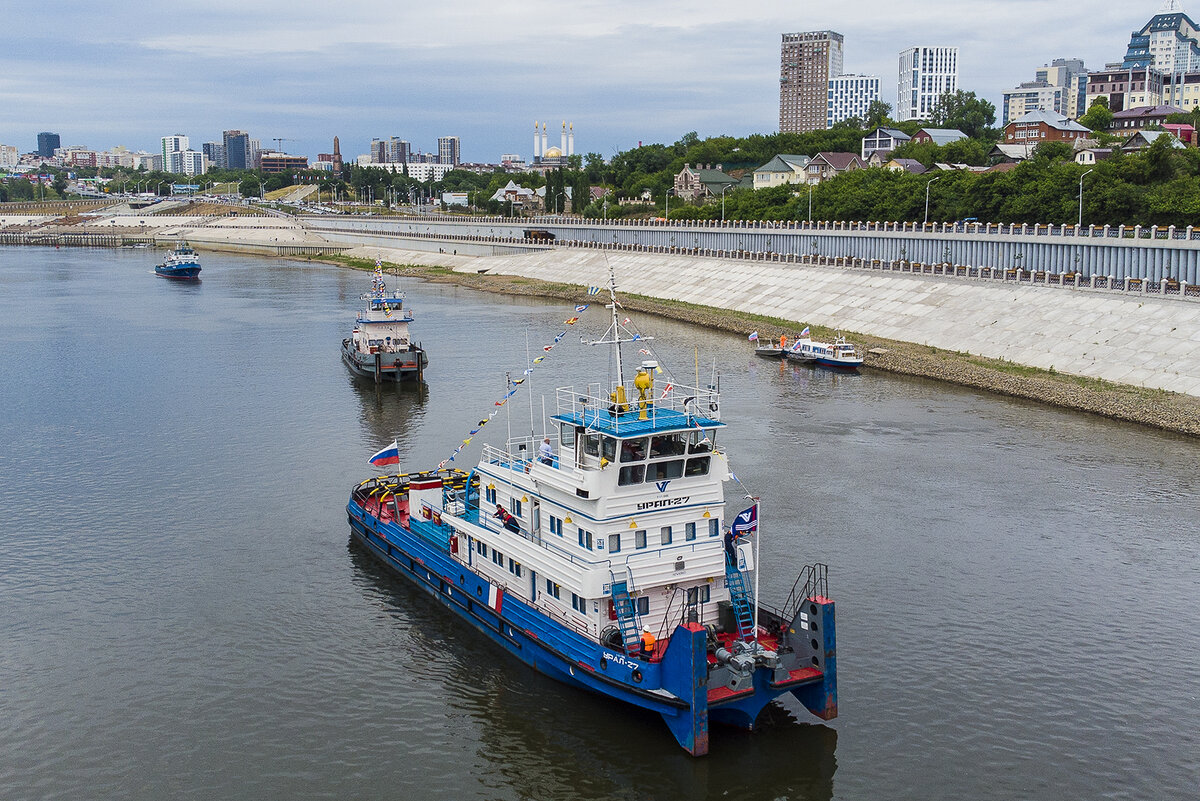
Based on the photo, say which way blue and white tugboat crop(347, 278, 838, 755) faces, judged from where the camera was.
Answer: facing the viewer and to the right of the viewer
